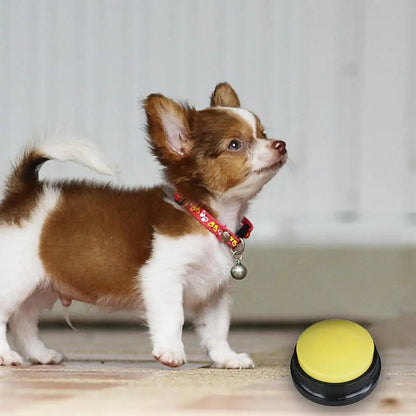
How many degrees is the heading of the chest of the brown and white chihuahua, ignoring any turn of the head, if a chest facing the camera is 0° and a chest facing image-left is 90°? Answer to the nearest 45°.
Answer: approximately 270°
